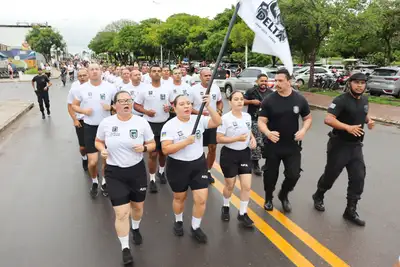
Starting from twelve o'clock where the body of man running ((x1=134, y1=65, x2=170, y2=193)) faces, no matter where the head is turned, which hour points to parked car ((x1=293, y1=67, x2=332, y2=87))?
The parked car is roughly at 7 o'clock from the man running.

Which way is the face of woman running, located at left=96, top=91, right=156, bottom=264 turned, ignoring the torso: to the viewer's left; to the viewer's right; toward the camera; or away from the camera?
toward the camera

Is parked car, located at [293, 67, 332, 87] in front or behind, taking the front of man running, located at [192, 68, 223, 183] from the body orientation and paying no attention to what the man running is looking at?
behind

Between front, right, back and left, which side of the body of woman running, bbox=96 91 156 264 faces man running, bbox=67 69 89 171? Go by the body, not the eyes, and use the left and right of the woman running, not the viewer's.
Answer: back

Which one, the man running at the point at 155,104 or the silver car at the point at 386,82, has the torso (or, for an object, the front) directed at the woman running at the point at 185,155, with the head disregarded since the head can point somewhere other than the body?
the man running

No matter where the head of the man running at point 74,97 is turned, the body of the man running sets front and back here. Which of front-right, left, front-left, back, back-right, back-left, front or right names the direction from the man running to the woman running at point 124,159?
front

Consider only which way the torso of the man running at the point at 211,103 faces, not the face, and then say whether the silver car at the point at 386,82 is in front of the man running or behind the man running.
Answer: behind

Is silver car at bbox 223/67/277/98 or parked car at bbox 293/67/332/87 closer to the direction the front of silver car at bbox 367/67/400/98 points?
the parked car

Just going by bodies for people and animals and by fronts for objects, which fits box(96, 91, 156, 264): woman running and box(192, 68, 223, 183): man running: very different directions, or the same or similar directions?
same or similar directions

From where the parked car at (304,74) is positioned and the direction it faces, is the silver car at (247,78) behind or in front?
in front

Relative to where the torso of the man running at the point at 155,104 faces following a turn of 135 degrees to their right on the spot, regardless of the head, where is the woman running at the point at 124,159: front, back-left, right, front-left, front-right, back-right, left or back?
back-left

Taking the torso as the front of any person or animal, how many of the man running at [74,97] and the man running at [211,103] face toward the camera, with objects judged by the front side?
2

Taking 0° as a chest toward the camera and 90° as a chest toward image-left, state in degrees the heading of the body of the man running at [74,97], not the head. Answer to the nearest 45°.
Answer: approximately 0°

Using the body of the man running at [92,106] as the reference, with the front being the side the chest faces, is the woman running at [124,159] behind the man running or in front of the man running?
in front

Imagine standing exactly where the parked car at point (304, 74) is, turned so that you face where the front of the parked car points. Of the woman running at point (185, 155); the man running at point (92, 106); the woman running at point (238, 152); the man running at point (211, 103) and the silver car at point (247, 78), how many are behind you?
0

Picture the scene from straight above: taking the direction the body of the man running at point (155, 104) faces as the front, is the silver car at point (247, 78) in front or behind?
behind

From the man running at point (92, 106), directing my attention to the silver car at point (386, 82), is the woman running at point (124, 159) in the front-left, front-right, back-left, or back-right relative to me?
back-right

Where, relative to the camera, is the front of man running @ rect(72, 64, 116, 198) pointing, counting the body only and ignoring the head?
toward the camera
